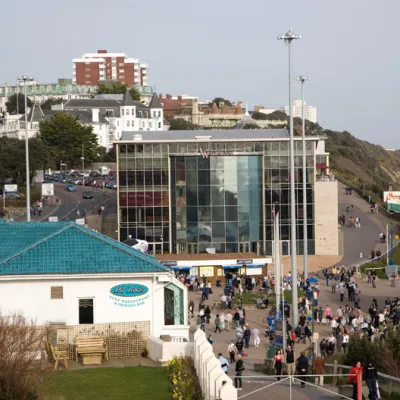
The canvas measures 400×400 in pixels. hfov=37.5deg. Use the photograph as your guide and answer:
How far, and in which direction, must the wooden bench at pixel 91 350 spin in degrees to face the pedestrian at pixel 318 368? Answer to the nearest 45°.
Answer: approximately 90° to its left

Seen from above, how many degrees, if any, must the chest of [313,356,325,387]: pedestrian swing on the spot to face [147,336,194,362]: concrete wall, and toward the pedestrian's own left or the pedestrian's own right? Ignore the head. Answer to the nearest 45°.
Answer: approximately 90° to the pedestrian's own left

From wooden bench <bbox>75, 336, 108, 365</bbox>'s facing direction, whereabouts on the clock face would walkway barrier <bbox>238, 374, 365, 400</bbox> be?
The walkway barrier is roughly at 10 o'clock from the wooden bench.

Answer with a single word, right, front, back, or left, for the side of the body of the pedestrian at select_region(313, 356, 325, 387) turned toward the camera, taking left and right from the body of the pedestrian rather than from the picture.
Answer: back

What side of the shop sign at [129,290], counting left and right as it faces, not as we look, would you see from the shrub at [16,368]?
front

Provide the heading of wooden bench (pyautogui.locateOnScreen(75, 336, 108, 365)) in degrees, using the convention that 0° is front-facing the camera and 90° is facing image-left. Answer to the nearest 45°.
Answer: approximately 0°
